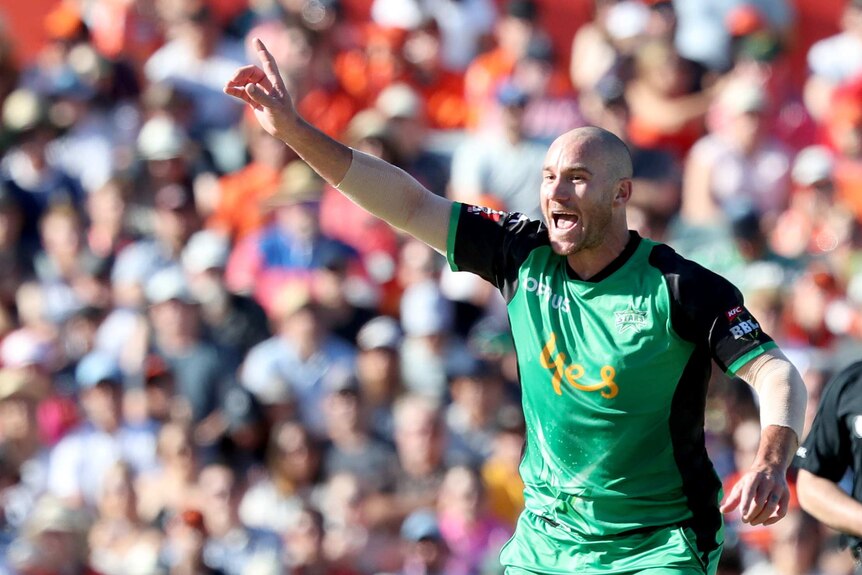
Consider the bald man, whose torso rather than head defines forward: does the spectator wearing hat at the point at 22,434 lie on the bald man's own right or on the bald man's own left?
on the bald man's own right

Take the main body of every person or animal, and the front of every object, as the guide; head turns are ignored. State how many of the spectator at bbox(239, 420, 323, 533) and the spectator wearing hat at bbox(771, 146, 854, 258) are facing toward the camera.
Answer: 2

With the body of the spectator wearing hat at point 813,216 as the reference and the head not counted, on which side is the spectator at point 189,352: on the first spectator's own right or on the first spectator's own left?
on the first spectator's own right

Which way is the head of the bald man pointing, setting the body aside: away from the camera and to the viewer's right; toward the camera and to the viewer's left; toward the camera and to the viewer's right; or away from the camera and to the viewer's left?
toward the camera and to the viewer's left

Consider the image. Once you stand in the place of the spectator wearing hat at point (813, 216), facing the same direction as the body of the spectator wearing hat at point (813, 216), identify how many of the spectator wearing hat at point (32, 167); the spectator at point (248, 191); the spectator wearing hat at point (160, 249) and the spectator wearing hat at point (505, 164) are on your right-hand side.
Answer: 4

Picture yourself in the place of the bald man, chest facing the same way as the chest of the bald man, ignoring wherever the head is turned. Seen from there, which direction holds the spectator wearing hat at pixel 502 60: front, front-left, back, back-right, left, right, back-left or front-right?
back-right

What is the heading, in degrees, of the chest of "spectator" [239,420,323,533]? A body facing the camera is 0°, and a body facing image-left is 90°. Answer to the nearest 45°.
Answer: approximately 0°

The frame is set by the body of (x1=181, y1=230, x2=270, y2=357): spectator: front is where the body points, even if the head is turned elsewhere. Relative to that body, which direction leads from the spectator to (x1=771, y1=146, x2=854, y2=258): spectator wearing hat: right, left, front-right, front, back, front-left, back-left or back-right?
back-left

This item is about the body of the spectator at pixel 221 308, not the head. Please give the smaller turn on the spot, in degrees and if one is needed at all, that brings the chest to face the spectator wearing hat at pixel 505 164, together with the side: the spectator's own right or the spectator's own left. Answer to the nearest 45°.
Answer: approximately 135° to the spectator's own left

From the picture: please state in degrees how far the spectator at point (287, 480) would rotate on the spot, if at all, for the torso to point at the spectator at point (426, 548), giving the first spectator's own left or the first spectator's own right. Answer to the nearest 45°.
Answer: approximately 45° to the first spectator's own left

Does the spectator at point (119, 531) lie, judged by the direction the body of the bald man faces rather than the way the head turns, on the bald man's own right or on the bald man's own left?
on the bald man's own right
